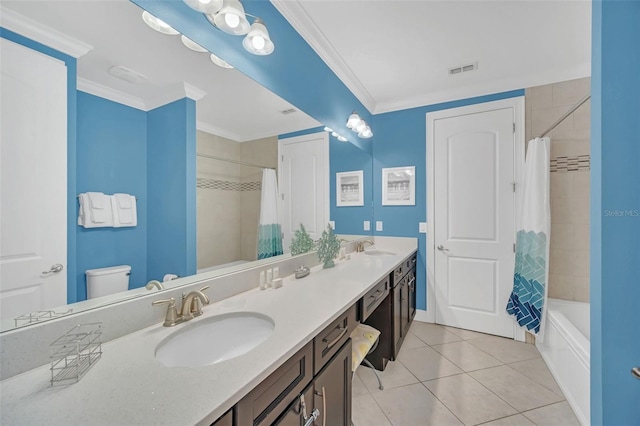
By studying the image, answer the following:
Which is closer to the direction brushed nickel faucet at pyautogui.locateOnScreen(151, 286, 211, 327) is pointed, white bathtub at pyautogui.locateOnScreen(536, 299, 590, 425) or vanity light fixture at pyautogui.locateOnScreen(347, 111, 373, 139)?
the white bathtub

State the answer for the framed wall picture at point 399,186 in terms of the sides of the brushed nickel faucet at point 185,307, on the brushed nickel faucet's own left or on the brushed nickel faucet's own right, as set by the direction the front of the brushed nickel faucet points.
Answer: on the brushed nickel faucet's own left

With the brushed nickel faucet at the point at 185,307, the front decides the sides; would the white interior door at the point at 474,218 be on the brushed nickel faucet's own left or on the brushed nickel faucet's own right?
on the brushed nickel faucet's own left

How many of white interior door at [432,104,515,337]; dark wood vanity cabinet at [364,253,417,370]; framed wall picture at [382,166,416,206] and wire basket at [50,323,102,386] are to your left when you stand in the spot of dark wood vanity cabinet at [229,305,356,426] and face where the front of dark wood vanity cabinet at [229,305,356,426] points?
3

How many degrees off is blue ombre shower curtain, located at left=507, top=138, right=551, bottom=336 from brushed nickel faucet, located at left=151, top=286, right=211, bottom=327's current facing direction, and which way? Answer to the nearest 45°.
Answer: approximately 45° to its left

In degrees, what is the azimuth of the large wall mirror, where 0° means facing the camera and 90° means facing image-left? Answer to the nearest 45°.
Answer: approximately 315°

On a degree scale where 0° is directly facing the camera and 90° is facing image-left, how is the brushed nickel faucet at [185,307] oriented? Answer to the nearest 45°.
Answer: approximately 315°

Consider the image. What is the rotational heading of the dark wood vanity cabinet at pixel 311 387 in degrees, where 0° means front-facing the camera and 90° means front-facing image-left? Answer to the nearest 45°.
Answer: approximately 315°

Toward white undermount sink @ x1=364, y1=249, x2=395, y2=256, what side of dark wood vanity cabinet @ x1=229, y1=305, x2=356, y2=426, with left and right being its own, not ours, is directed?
left

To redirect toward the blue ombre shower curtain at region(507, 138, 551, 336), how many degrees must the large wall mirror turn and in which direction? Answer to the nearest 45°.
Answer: approximately 45° to its left

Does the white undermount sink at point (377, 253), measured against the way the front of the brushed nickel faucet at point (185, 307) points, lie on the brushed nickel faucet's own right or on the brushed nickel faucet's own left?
on the brushed nickel faucet's own left
